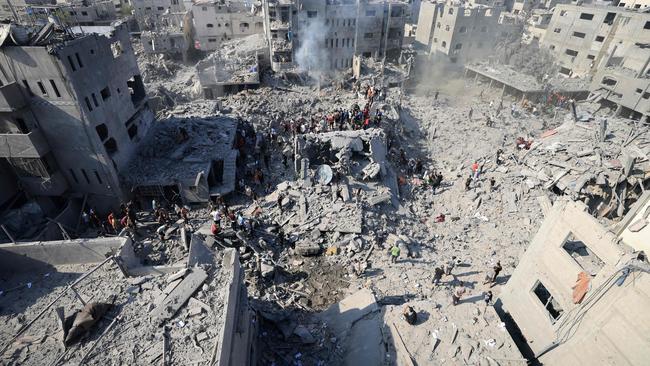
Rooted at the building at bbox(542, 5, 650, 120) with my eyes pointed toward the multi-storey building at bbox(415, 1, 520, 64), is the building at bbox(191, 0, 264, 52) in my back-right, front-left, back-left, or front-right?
front-left

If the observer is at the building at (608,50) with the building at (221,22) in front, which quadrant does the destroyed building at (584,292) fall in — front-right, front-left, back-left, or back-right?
front-left

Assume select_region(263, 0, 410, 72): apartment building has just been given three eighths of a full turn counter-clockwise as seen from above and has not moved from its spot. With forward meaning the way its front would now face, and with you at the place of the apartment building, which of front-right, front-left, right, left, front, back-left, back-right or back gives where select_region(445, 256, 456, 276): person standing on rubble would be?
back-right

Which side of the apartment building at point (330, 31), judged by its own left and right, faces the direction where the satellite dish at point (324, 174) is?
front

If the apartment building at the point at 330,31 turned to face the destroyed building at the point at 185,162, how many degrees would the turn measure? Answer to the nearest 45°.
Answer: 0° — it already faces it

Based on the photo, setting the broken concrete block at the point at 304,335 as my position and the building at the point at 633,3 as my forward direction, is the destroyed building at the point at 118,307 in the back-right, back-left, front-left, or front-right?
back-left

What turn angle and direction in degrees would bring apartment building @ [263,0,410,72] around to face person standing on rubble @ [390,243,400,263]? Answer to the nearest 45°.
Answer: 0° — it already faces them

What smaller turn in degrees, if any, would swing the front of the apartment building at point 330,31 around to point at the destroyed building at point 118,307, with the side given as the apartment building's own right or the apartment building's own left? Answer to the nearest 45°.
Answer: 0° — it already faces it

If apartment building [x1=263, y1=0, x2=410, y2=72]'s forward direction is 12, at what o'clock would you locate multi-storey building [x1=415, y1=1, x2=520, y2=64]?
The multi-storey building is roughly at 8 o'clock from the apartment building.

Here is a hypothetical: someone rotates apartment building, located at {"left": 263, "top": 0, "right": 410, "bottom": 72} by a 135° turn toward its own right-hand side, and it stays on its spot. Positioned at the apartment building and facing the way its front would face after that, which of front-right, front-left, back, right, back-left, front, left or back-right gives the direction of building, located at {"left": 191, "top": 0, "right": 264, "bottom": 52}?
front

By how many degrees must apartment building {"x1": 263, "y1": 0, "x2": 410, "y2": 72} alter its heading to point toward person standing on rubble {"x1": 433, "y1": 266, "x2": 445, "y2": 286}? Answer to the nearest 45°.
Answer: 0° — it already faces them

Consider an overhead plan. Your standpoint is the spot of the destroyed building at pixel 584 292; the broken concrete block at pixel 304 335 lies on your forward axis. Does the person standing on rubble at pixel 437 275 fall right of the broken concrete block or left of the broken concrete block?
right

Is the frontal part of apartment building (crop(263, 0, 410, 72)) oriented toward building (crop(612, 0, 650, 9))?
no

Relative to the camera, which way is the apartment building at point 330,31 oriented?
toward the camera

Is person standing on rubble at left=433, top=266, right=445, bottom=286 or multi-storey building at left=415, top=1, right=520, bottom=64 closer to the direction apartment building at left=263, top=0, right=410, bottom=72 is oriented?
the person standing on rubble

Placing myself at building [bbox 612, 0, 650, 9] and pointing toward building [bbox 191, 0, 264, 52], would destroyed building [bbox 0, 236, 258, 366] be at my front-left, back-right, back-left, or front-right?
front-left

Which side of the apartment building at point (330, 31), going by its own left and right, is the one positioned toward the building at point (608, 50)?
left

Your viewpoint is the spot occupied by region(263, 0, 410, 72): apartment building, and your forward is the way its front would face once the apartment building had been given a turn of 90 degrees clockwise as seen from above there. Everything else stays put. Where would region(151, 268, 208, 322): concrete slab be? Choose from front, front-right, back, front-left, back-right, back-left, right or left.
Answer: left

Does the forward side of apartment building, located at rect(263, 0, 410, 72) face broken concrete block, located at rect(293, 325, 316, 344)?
yes

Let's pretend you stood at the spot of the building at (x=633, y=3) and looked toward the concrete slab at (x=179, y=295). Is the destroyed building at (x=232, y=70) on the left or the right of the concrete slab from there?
right
